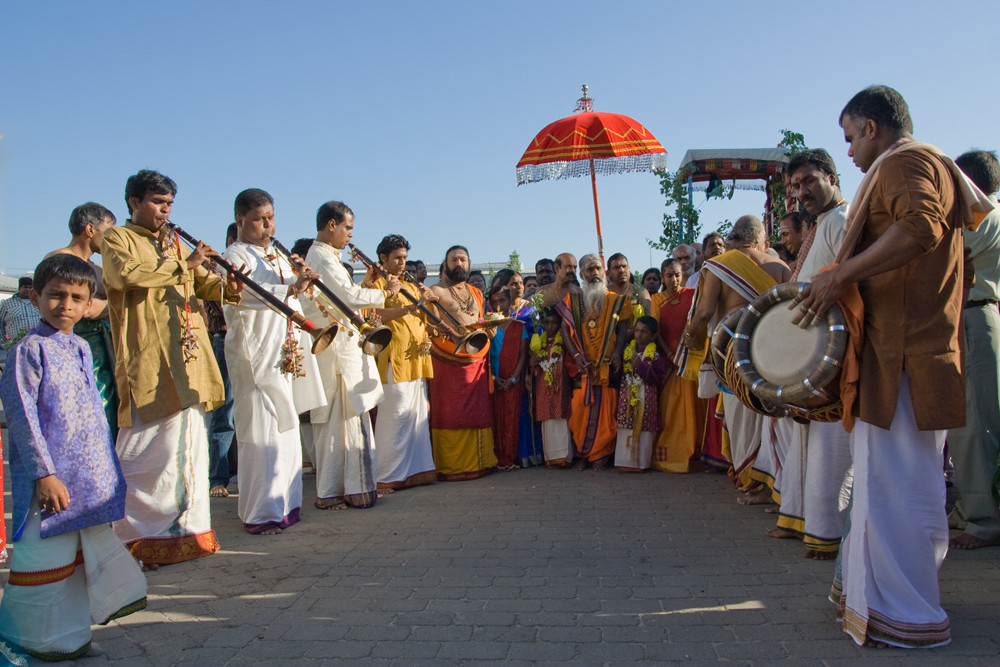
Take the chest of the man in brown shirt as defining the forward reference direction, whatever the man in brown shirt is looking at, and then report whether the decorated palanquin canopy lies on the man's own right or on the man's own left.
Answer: on the man's own right

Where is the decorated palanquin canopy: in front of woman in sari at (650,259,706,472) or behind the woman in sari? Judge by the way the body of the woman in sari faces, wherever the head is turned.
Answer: behind

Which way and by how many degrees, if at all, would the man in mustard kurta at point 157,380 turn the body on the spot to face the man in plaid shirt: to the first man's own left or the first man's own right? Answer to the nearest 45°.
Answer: approximately 135° to the first man's own left

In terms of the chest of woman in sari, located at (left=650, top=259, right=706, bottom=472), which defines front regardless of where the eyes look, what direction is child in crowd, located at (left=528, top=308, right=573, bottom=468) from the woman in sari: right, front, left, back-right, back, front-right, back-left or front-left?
right

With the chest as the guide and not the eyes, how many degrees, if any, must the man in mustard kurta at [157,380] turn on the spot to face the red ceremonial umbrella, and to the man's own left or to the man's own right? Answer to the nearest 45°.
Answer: approximately 90° to the man's own left

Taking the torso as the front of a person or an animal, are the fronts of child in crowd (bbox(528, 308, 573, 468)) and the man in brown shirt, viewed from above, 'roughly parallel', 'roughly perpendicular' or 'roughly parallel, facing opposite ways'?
roughly perpendicular

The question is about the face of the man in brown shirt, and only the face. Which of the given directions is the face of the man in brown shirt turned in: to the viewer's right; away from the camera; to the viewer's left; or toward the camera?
to the viewer's left

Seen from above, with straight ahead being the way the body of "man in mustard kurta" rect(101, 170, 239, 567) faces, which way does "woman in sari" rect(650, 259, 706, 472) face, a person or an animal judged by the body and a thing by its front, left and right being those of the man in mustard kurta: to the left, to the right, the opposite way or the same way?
to the right

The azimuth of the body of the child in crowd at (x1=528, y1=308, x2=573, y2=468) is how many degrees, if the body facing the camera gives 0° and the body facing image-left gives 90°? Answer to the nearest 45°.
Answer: approximately 0°

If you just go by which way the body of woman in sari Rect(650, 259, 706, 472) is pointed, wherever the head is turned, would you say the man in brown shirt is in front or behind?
in front

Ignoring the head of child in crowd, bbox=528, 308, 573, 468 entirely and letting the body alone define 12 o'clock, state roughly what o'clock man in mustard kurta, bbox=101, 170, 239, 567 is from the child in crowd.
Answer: The man in mustard kurta is roughly at 1 o'clock from the child in crowd.

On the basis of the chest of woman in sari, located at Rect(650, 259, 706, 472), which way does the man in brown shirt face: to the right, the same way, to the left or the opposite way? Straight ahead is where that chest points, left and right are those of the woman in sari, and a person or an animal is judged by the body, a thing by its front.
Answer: to the right

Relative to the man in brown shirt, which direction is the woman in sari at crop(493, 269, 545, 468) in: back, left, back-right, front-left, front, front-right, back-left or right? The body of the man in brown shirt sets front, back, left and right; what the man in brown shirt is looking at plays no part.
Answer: front-right

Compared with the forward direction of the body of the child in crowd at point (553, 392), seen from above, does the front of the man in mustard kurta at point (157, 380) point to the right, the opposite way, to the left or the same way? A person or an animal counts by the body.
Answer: to the left

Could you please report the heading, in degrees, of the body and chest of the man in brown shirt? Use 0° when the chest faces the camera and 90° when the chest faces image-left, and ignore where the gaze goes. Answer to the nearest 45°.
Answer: approximately 90°
